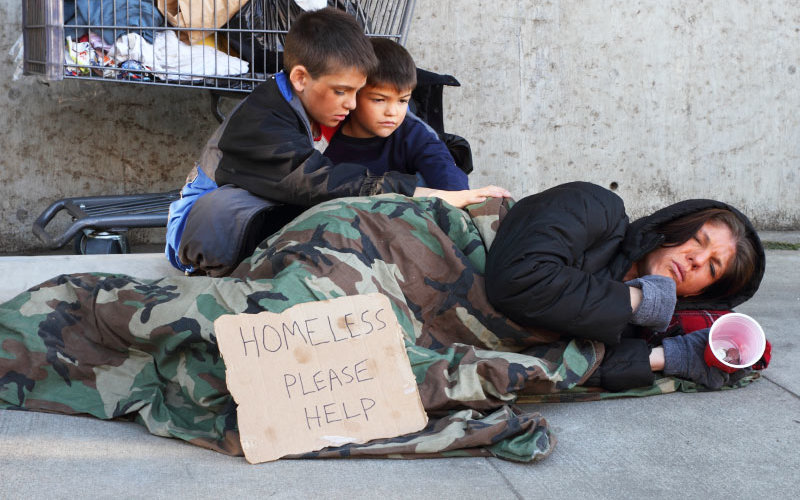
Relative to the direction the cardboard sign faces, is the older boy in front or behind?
behind

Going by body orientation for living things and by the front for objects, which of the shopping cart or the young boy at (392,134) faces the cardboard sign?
the young boy

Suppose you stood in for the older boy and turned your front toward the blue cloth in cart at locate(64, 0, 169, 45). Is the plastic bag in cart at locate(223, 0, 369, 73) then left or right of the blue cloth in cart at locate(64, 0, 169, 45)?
right

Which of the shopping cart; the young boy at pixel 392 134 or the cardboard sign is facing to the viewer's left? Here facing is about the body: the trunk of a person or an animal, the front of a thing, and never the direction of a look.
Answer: the shopping cart

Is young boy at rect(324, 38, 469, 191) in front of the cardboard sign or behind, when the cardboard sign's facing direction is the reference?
behind

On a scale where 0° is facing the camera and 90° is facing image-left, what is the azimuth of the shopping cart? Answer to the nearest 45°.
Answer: approximately 90°

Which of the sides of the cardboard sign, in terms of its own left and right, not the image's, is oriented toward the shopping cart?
back

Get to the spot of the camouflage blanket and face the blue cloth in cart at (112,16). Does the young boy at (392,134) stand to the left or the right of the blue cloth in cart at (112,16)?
right

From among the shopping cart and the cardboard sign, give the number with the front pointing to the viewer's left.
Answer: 1

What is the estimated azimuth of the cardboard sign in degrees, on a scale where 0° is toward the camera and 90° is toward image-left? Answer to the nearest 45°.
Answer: approximately 0°

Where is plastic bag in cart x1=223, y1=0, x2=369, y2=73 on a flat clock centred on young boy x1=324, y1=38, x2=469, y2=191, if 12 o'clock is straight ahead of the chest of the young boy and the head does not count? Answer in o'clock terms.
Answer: The plastic bag in cart is roughly at 4 o'clock from the young boy.

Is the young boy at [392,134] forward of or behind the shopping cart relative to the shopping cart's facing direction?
behind
